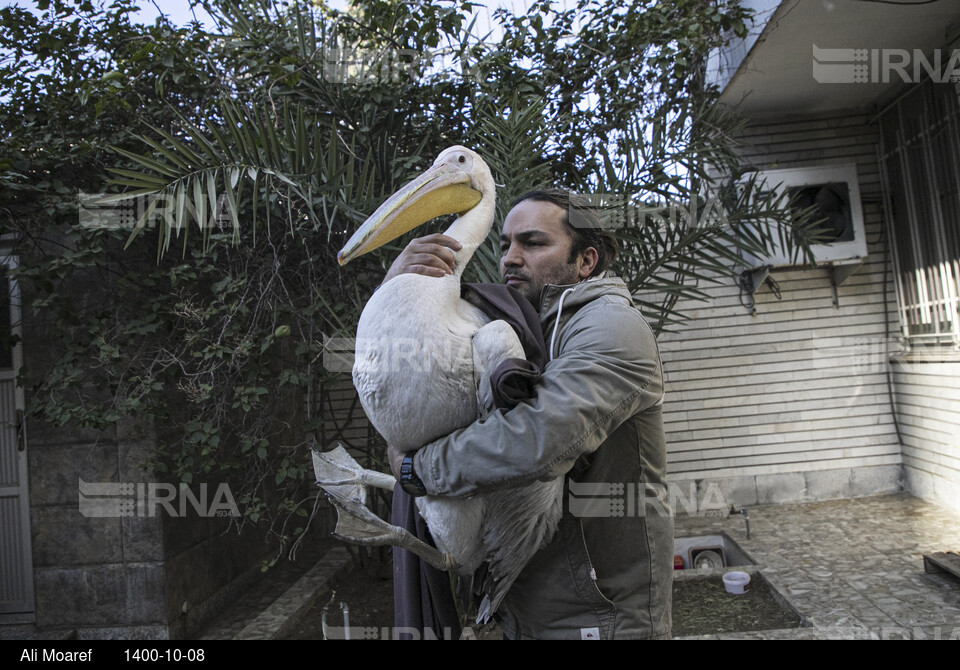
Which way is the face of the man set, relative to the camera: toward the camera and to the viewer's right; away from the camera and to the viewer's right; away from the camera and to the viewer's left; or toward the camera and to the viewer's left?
toward the camera and to the viewer's left

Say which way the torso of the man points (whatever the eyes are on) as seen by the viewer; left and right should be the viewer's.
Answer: facing to the left of the viewer

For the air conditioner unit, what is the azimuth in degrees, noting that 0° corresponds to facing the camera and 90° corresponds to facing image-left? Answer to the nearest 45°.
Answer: approximately 0°

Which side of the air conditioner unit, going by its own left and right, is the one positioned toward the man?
front

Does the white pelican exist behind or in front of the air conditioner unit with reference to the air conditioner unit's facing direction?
in front

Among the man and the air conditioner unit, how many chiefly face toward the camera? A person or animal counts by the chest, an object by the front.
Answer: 1
